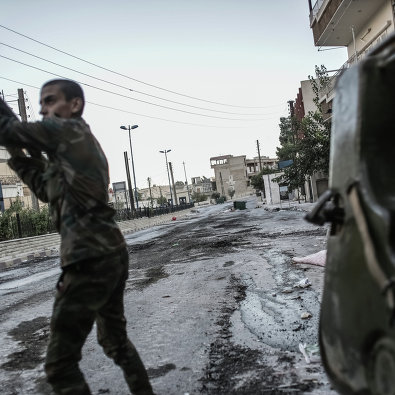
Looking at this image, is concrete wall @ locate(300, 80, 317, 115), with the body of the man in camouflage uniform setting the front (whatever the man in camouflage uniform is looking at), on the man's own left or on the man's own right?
on the man's own right

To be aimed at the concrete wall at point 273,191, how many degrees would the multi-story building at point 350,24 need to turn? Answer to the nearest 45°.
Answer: approximately 45° to its right

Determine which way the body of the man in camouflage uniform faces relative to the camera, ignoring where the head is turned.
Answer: to the viewer's left

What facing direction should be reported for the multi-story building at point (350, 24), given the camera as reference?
facing to the left of the viewer

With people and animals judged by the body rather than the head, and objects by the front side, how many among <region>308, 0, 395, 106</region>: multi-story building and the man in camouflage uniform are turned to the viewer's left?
2

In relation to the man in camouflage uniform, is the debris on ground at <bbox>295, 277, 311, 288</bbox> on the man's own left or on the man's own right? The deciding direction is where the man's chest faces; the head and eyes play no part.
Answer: on the man's own right

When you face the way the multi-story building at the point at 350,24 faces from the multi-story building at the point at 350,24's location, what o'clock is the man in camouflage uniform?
The man in camouflage uniform is roughly at 9 o'clock from the multi-story building.

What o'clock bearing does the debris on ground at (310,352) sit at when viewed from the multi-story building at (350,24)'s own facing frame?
The debris on ground is roughly at 9 o'clock from the multi-story building.

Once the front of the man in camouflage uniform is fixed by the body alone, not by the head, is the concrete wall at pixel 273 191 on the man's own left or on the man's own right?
on the man's own right

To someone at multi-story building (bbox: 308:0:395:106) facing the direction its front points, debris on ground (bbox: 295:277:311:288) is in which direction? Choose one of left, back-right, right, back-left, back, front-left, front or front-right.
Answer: left
